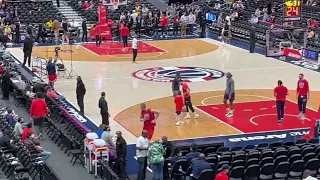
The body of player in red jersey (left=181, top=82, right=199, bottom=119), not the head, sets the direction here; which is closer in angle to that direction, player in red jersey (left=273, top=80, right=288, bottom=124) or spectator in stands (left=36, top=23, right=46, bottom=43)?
the spectator in stands

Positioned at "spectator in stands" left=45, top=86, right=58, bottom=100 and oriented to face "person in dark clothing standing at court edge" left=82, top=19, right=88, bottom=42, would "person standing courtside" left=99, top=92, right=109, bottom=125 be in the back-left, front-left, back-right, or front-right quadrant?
back-right

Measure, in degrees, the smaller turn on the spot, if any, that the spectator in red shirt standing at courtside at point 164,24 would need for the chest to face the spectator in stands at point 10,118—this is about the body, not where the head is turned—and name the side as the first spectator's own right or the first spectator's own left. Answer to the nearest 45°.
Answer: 0° — they already face them

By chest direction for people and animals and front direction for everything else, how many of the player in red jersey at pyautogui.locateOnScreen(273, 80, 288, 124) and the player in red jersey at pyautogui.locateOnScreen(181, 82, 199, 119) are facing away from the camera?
1

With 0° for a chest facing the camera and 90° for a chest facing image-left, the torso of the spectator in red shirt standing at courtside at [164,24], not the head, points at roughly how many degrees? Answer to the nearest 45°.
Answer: approximately 0°

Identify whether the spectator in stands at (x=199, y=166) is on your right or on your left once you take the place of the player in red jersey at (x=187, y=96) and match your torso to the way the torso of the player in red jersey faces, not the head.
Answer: on your left

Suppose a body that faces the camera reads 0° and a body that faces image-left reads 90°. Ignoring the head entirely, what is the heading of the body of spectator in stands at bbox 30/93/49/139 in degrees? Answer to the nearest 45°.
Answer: approximately 180°
